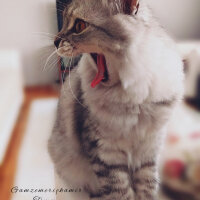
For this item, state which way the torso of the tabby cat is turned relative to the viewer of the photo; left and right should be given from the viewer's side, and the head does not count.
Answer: facing the viewer and to the right of the viewer
